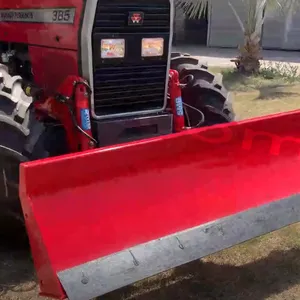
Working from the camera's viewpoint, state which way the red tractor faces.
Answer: facing the viewer and to the right of the viewer

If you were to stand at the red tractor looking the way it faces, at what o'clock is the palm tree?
The palm tree is roughly at 8 o'clock from the red tractor.
